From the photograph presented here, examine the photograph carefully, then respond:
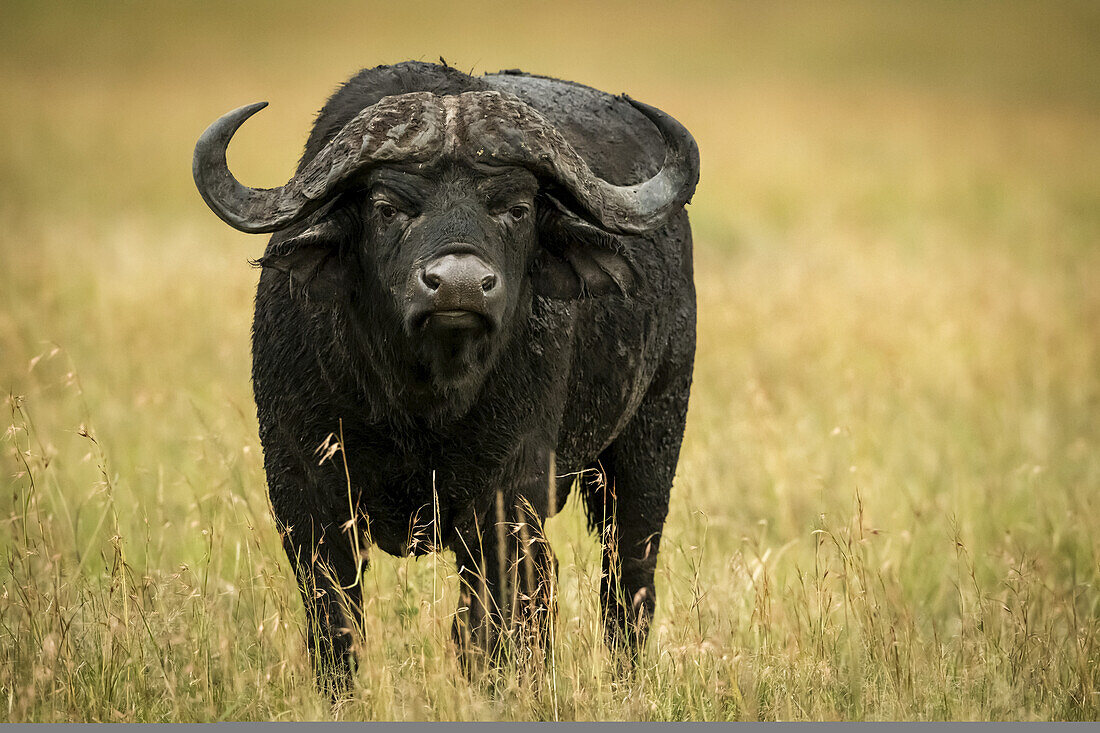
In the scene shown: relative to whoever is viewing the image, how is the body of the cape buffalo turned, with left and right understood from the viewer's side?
facing the viewer
